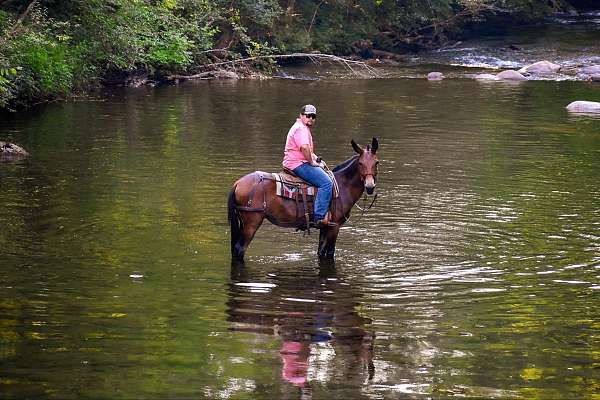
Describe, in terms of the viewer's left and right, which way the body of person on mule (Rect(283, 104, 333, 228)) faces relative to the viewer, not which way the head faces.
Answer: facing to the right of the viewer

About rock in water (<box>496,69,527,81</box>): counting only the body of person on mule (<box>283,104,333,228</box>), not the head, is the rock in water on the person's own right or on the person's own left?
on the person's own left

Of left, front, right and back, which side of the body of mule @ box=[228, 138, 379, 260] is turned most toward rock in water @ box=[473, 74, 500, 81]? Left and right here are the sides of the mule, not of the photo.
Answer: left

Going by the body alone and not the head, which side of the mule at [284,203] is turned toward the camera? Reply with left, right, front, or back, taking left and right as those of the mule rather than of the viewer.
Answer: right

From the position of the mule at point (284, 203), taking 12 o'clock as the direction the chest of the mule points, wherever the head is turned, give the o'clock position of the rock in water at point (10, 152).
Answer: The rock in water is roughly at 8 o'clock from the mule.

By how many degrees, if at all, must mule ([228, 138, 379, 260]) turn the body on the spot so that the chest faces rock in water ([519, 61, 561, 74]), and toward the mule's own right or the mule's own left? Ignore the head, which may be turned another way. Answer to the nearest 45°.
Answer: approximately 90° to the mule's own left

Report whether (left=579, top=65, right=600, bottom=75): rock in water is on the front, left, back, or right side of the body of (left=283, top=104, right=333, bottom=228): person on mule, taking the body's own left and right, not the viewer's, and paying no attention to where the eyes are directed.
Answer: left

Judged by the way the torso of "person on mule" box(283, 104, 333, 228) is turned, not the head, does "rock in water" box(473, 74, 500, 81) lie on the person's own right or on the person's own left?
on the person's own left

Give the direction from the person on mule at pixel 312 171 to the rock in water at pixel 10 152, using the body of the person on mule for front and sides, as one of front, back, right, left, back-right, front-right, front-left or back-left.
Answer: back-left

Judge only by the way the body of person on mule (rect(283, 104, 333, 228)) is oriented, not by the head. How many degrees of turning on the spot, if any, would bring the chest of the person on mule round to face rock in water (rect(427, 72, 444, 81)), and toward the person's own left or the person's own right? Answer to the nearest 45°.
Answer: approximately 90° to the person's own left

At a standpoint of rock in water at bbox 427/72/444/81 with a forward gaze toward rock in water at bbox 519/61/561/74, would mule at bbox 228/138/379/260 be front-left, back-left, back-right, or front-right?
back-right
